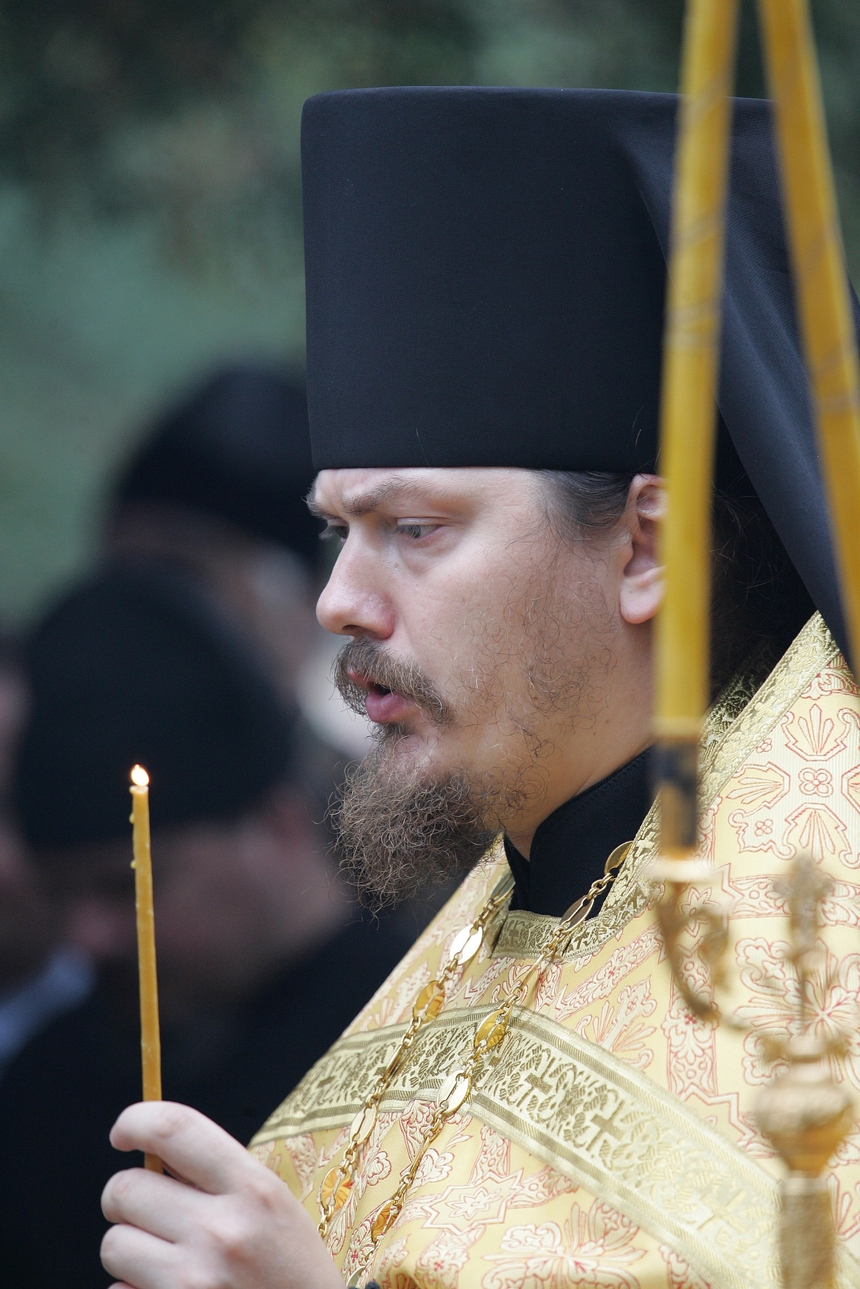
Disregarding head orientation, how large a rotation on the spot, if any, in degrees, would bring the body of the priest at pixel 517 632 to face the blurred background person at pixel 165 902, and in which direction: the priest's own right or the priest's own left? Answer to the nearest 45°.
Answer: approximately 135° to the priest's own right

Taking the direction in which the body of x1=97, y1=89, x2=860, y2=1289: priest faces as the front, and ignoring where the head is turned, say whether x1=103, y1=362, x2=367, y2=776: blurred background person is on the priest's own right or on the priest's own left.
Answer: on the priest's own right

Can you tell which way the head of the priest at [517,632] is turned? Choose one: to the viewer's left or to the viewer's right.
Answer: to the viewer's left

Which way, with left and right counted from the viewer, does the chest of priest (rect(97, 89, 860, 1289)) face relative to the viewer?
facing the viewer and to the left of the viewer

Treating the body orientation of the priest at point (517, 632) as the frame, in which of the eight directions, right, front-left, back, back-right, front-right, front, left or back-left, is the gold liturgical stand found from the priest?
front-left
